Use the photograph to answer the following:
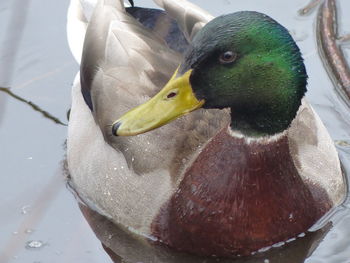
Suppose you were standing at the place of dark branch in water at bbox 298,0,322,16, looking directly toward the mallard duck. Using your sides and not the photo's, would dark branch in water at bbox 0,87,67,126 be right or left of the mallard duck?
right

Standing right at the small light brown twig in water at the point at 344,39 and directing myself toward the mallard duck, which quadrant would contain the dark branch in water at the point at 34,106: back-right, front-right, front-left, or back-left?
front-right

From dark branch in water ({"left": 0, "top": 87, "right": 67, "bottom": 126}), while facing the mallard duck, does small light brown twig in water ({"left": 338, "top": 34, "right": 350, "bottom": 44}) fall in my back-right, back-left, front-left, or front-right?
front-left

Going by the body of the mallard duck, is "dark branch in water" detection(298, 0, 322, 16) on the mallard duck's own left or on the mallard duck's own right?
on the mallard duck's own left

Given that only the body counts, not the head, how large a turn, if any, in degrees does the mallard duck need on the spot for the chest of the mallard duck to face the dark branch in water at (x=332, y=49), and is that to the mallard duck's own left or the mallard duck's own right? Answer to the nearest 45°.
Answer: approximately 90° to the mallard duck's own left

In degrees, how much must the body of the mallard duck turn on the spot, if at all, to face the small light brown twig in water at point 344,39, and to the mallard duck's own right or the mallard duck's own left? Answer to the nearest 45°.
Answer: approximately 90° to the mallard duck's own left
